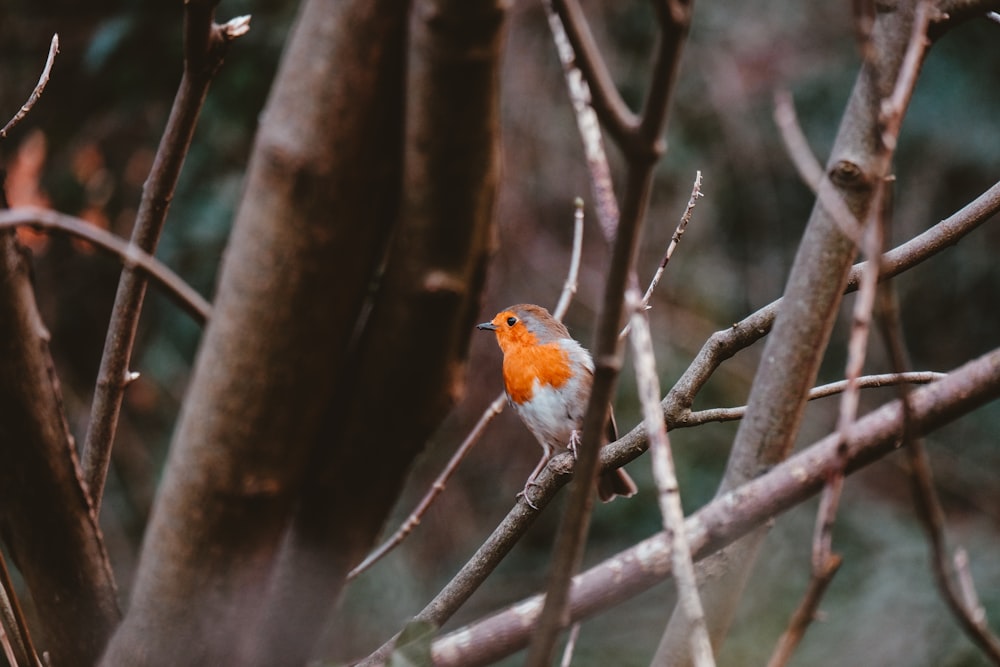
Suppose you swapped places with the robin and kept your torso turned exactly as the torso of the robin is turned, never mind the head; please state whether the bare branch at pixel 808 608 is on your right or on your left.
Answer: on your left

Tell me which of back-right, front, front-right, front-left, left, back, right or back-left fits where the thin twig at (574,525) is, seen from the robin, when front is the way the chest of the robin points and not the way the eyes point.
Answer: front-left

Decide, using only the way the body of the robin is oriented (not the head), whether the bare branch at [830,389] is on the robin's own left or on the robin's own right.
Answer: on the robin's own left

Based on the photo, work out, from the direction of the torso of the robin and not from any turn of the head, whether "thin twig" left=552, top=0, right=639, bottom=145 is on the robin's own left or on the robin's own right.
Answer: on the robin's own left

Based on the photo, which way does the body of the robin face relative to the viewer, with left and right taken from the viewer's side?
facing the viewer and to the left of the viewer
